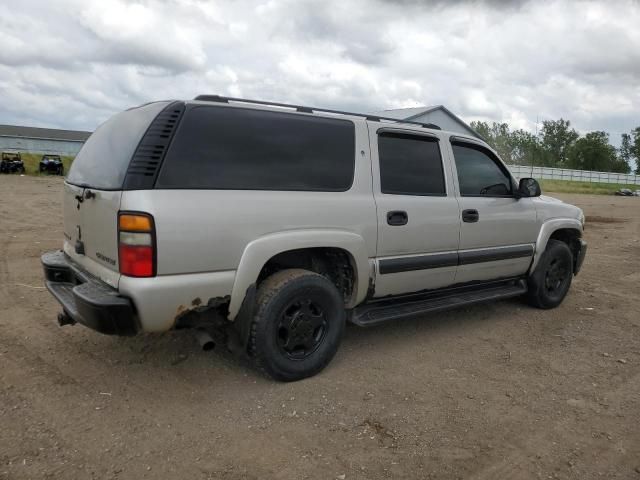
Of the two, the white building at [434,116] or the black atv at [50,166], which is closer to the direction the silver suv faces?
the white building

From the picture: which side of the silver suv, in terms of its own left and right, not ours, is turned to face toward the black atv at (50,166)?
left

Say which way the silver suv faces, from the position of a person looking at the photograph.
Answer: facing away from the viewer and to the right of the viewer

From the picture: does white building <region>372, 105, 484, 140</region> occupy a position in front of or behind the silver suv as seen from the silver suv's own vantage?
in front
